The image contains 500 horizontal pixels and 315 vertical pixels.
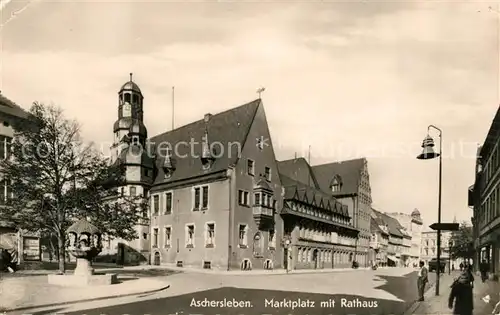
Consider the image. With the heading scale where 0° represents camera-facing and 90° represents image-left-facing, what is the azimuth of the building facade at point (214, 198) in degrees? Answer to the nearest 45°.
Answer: approximately 45°

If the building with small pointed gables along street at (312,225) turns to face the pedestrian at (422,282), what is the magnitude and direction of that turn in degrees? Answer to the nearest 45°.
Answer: approximately 45° to its right

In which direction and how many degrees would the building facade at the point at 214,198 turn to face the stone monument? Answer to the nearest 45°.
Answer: approximately 45° to its right
